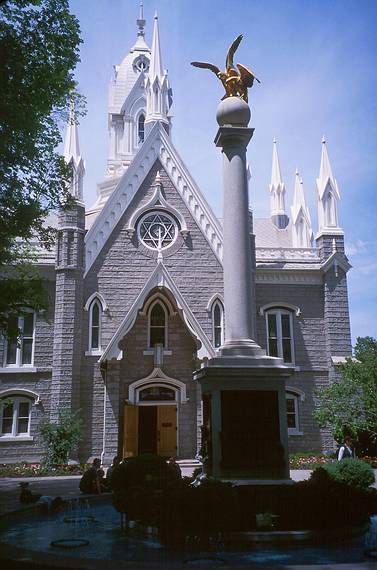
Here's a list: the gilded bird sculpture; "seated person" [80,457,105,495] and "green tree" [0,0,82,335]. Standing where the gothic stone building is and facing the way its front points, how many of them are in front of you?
3

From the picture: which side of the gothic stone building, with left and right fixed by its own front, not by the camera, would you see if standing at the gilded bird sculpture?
front

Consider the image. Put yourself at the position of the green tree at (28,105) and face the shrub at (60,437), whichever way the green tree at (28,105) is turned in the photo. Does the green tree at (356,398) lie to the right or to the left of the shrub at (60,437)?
right

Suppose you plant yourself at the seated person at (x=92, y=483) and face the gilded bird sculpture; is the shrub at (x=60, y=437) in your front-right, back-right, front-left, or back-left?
back-left

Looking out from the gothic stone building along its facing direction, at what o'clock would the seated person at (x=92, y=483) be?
The seated person is roughly at 12 o'clock from the gothic stone building.

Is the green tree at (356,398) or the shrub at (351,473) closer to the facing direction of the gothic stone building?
the shrub

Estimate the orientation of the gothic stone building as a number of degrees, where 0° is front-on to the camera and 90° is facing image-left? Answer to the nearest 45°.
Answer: approximately 0°

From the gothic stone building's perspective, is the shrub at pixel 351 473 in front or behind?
in front

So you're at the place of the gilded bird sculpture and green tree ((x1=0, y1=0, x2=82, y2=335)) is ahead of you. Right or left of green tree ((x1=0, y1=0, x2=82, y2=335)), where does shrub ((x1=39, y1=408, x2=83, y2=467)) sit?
right
